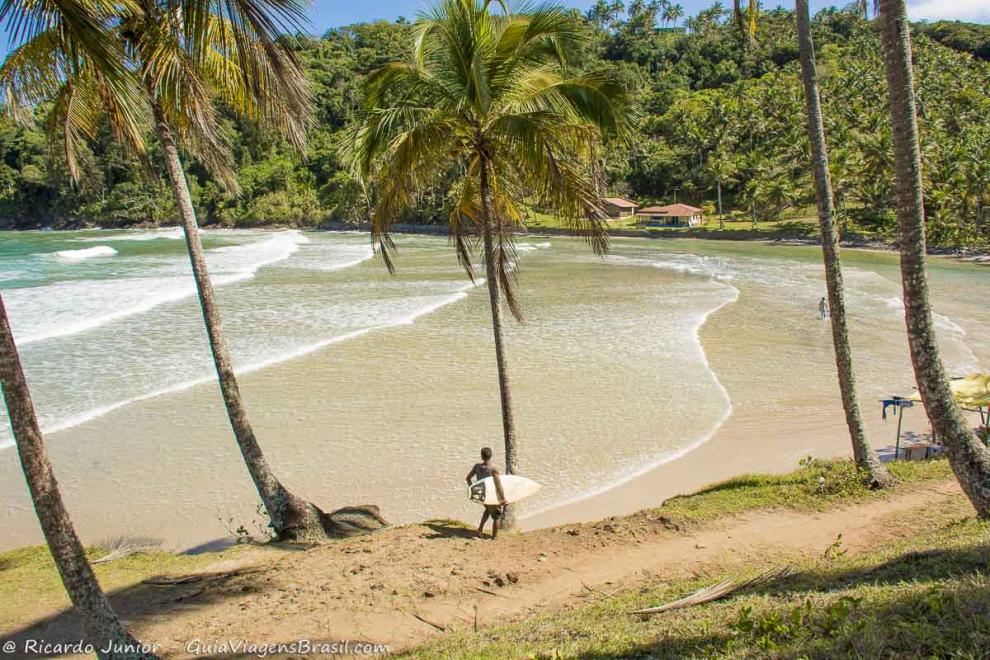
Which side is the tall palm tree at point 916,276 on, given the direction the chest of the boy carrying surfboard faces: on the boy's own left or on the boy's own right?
on the boy's own right

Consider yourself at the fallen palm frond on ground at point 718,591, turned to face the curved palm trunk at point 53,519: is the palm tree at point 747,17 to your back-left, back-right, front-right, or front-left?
back-right

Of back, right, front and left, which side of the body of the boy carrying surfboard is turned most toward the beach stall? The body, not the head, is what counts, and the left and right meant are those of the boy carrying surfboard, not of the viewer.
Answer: right

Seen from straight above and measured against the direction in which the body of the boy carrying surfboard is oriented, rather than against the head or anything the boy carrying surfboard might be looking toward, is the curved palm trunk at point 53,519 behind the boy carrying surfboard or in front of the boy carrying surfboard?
behind

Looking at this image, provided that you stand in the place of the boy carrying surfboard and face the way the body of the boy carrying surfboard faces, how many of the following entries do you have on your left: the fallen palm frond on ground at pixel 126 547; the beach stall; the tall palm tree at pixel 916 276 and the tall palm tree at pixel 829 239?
1

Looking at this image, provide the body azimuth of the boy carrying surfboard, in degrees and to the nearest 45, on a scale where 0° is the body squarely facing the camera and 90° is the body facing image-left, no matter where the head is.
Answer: approximately 180°

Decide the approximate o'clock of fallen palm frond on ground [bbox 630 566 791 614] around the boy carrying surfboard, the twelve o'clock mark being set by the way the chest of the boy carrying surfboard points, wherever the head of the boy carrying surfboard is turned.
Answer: The fallen palm frond on ground is roughly at 5 o'clock from the boy carrying surfboard.
